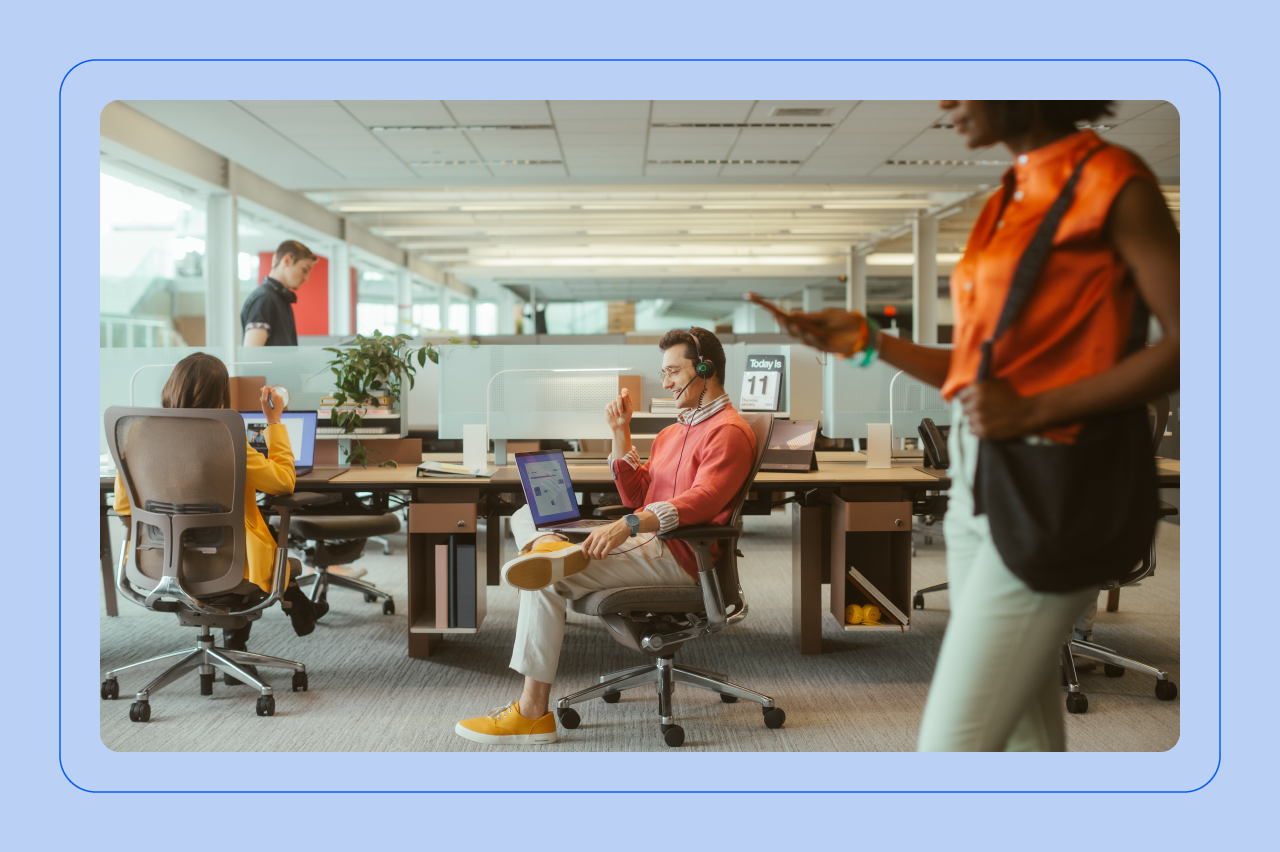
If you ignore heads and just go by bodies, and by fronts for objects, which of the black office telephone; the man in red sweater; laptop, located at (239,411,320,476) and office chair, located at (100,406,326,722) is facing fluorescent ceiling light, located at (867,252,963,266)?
the office chair

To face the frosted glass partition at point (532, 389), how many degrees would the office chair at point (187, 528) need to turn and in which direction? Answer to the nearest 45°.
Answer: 0° — it already faces it

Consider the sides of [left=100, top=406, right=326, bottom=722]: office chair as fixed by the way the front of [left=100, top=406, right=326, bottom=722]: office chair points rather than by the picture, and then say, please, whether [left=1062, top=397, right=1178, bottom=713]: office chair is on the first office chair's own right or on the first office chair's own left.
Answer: on the first office chair's own right

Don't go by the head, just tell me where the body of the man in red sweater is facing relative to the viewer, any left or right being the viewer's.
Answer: facing to the left of the viewer

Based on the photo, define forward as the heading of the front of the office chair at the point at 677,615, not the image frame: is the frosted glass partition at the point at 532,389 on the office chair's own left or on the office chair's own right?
on the office chair's own right

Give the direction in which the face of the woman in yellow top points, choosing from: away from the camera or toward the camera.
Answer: away from the camera

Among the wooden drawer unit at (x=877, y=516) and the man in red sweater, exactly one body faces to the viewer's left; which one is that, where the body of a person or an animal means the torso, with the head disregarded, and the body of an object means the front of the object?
the man in red sweater

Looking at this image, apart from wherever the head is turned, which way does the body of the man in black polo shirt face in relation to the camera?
to the viewer's right

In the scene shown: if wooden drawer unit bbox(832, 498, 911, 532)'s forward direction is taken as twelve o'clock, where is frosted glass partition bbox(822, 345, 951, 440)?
The frosted glass partition is roughly at 6 o'clock from the wooden drawer unit.
